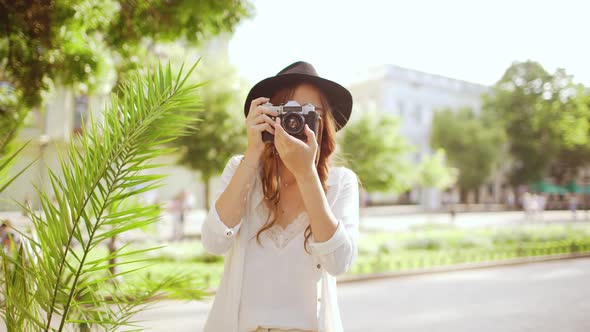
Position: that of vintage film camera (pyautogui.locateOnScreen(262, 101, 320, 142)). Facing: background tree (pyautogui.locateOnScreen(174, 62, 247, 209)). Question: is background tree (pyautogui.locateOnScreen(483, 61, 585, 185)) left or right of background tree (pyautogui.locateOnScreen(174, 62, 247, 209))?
right

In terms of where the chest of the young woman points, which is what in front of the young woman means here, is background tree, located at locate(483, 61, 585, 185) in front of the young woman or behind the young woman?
behind

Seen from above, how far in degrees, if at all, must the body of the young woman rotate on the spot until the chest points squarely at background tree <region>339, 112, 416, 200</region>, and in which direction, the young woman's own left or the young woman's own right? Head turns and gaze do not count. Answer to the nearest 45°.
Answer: approximately 180°

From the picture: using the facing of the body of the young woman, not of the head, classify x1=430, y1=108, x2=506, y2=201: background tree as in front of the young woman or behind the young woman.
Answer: behind

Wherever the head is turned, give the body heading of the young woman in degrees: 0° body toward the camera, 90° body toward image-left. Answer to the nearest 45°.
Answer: approximately 0°

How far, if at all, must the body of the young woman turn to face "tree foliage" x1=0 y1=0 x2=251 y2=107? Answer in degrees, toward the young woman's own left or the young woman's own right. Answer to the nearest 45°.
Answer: approximately 135° to the young woman's own right

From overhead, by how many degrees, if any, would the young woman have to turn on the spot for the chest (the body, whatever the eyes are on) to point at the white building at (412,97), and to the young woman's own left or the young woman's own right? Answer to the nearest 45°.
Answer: approximately 180°

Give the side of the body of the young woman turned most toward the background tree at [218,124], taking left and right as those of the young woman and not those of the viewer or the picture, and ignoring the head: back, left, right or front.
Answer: back
